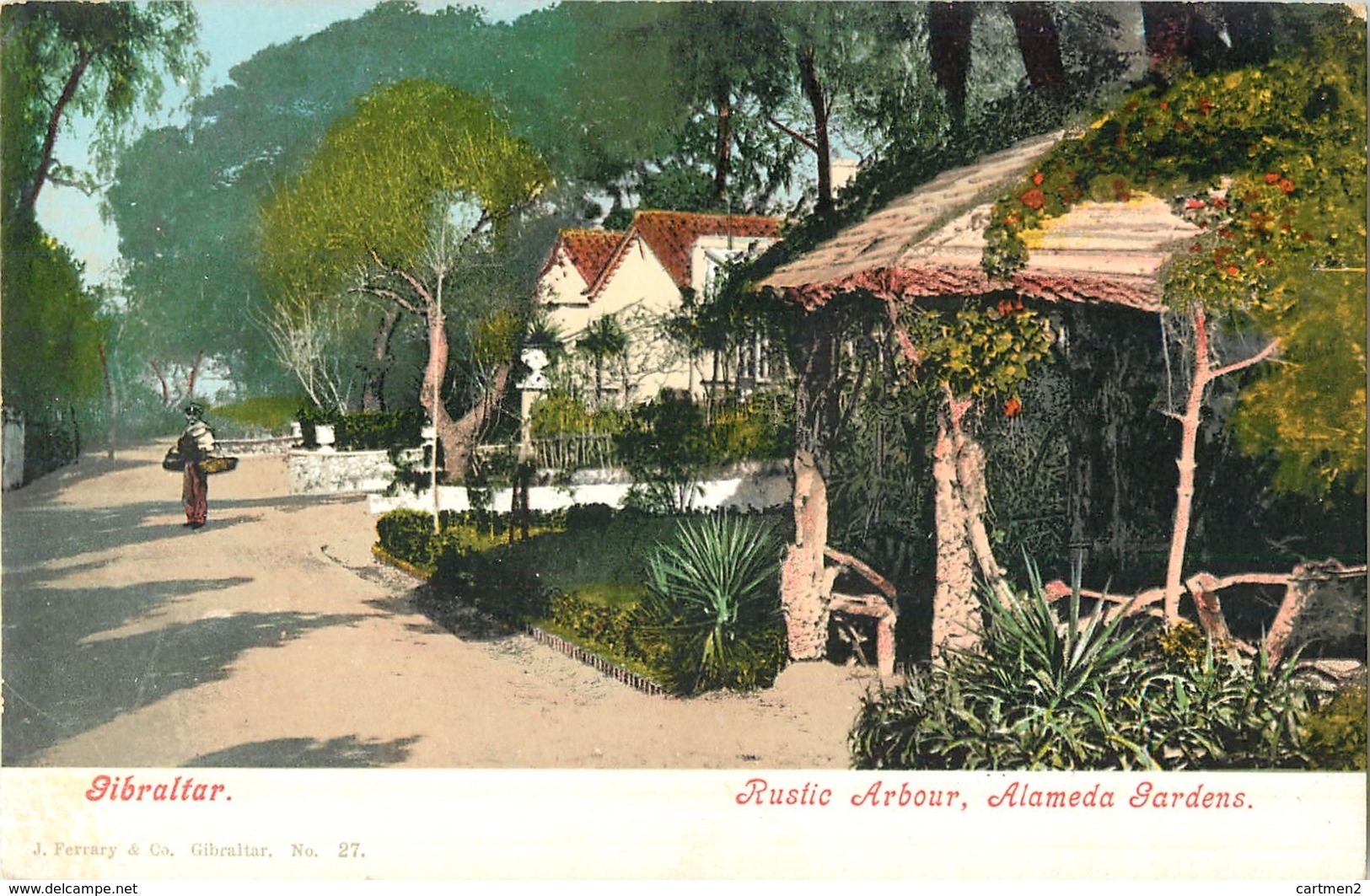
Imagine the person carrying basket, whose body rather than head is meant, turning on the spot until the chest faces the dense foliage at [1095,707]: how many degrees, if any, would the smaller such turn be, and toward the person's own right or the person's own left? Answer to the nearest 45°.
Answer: approximately 45° to the person's own left

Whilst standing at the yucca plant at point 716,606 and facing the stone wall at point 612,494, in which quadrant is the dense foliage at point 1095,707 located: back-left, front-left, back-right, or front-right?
back-right

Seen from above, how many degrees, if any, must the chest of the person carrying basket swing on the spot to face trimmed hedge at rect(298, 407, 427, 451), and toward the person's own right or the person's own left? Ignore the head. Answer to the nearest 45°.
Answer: approximately 90° to the person's own left

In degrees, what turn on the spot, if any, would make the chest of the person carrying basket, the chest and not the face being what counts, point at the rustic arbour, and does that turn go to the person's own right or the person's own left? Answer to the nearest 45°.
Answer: approximately 45° to the person's own left

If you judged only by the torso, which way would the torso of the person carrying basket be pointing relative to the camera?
toward the camera

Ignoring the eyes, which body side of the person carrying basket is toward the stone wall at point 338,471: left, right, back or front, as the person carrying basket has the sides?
left

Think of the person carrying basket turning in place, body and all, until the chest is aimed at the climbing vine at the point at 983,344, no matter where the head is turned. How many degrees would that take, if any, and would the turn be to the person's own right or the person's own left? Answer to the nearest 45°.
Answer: approximately 45° to the person's own left
